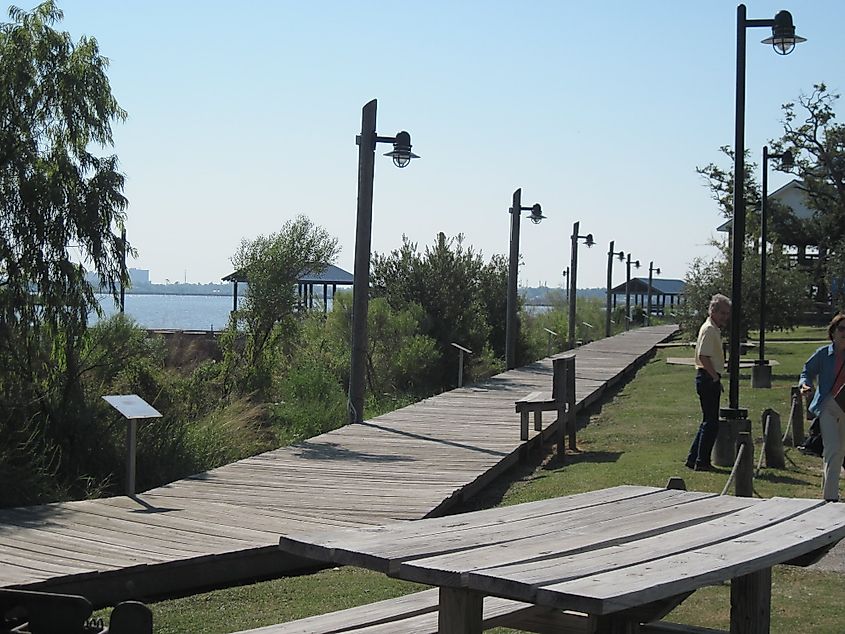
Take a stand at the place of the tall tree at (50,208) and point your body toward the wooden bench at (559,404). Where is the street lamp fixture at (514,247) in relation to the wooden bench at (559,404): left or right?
left

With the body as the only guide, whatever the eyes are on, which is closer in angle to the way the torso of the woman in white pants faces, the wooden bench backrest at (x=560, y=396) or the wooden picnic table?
the wooden picnic table
